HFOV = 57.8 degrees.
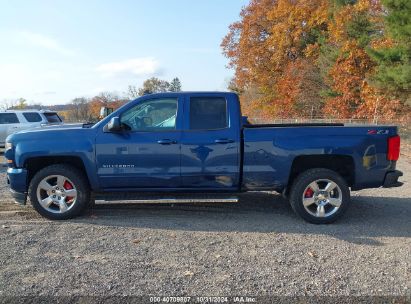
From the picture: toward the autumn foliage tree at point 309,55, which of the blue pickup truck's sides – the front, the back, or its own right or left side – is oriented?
right

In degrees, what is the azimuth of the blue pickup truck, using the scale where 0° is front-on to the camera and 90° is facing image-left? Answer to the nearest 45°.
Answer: approximately 90°
